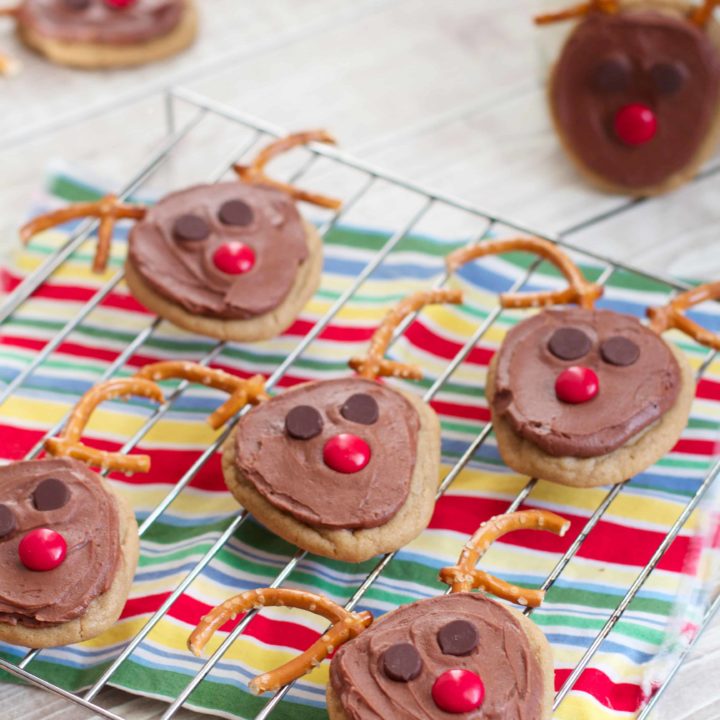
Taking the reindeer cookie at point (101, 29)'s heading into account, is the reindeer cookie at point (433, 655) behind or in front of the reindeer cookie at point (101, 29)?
in front

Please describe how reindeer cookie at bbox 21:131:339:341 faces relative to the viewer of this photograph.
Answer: facing the viewer

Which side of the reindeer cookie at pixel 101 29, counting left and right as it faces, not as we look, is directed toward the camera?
front

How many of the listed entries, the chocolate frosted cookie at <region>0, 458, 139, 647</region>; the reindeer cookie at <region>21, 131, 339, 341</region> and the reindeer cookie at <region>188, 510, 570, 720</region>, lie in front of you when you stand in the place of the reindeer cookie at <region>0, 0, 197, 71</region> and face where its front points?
3

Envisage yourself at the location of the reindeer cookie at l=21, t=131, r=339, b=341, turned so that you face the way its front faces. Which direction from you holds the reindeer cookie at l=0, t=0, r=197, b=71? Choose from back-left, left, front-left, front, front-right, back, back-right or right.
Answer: back

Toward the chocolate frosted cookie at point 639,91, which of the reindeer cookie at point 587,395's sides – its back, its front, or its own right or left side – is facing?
back

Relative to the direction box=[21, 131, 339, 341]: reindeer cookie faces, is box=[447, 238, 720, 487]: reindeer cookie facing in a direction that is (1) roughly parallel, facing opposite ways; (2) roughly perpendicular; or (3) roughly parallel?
roughly parallel

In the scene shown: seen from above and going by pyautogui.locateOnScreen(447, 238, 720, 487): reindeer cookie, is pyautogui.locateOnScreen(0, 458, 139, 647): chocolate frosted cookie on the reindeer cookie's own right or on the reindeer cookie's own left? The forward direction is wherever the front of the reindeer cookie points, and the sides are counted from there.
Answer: on the reindeer cookie's own right
